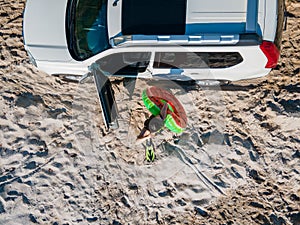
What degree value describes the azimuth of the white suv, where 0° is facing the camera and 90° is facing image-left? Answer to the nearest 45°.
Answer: approximately 90°
